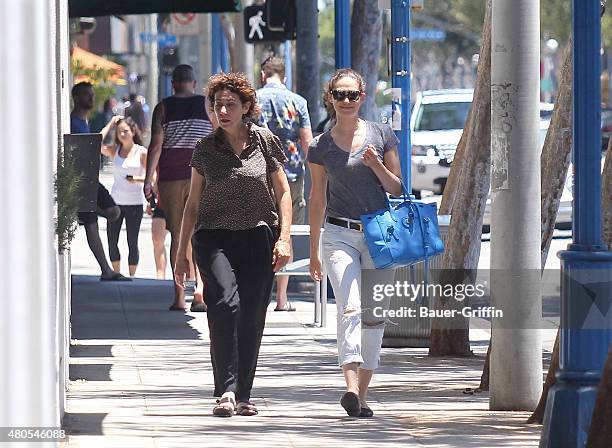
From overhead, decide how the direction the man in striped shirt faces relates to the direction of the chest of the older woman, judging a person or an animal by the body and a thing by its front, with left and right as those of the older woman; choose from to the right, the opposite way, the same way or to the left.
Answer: the opposite way

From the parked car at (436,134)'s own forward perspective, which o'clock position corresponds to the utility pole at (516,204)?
The utility pole is roughly at 12 o'clock from the parked car.

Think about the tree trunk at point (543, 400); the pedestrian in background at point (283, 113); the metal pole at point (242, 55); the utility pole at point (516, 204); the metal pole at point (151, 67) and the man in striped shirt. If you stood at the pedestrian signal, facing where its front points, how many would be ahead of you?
4

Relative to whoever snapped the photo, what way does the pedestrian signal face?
facing the viewer

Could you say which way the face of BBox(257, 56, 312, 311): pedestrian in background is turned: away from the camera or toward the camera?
away from the camera

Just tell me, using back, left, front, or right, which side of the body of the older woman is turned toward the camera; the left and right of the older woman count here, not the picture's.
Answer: front

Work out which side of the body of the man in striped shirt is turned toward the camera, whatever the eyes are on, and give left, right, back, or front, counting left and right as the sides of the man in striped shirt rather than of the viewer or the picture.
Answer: back

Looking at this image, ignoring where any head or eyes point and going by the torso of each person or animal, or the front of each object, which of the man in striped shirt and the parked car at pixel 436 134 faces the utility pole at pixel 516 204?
the parked car

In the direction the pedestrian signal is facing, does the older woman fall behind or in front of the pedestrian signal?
in front

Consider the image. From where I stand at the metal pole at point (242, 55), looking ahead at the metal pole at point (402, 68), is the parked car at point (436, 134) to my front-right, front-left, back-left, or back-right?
front-left

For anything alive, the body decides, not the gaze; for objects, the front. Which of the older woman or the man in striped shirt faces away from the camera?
the man in striped shirt

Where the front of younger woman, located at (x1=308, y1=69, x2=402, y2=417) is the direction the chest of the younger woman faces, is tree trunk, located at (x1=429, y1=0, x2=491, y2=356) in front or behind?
behind

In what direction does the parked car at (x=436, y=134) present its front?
toward the camera
